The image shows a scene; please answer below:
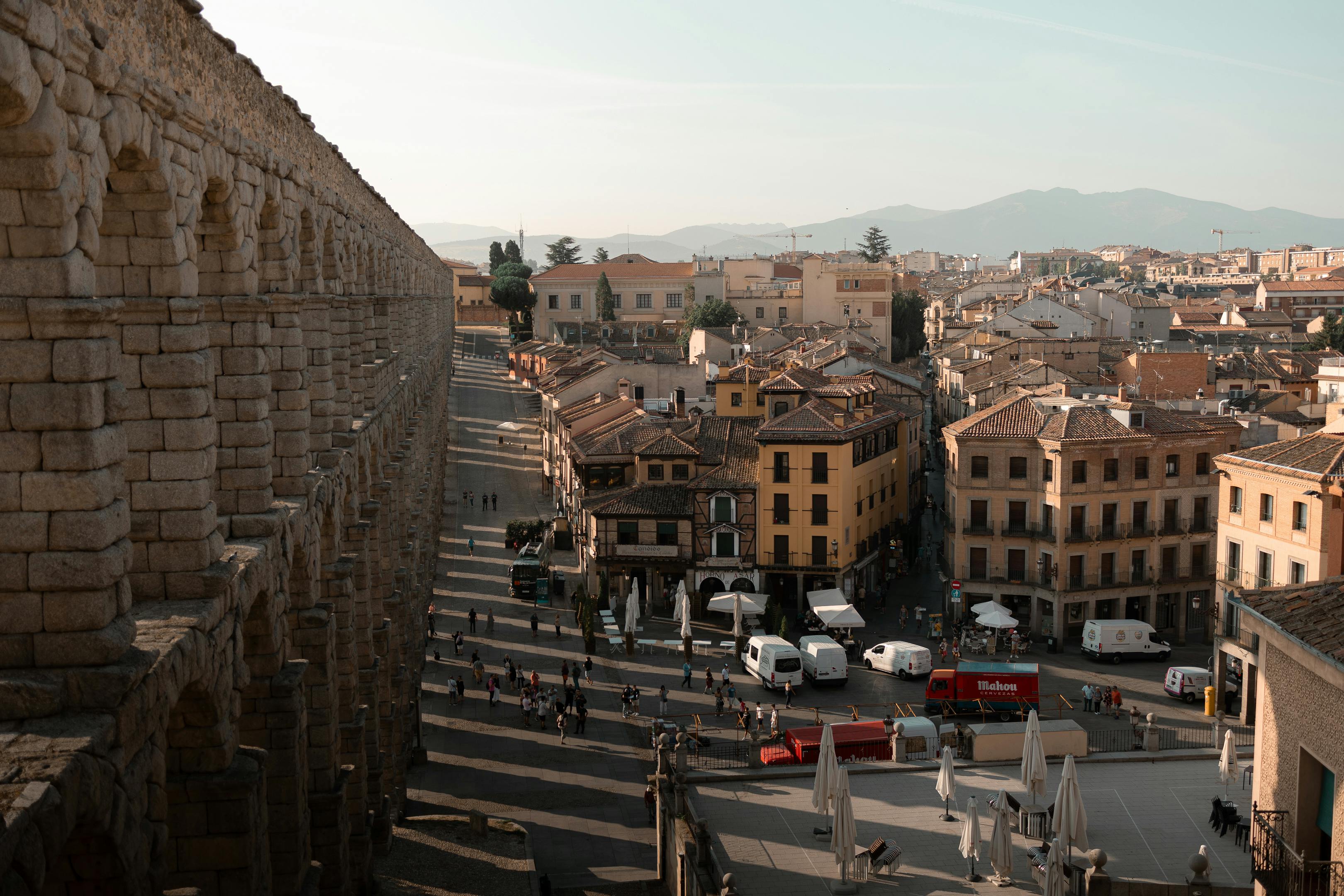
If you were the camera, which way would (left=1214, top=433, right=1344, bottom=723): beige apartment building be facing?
facing the viewer and to the left of the viewer

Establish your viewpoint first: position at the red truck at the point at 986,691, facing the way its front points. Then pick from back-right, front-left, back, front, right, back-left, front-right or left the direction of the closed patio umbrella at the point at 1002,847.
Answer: left

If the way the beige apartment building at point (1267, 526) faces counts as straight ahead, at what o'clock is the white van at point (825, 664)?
The white van is roughly at 1 o'clock from the beige apartment building.

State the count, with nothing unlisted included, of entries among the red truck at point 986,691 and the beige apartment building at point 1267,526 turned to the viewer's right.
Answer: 0

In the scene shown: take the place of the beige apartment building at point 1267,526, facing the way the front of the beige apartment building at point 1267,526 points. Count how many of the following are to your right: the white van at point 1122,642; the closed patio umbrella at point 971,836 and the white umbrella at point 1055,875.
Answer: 1

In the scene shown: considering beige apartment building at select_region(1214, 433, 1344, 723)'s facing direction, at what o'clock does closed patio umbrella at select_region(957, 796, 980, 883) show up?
The closed patio umbrella is roughly at 11 o'clock from the beige apartment building.

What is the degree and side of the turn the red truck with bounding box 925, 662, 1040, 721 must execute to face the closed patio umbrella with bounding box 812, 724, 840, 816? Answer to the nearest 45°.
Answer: approximately 90° to its left

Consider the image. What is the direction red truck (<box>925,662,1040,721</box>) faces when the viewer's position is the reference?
facing to the left of the viewer

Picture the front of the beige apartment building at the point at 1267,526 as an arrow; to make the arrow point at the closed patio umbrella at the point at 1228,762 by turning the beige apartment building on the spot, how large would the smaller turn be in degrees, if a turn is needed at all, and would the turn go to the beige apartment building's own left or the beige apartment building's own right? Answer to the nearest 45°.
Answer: approximately 45° to the beige apartment building's own left
